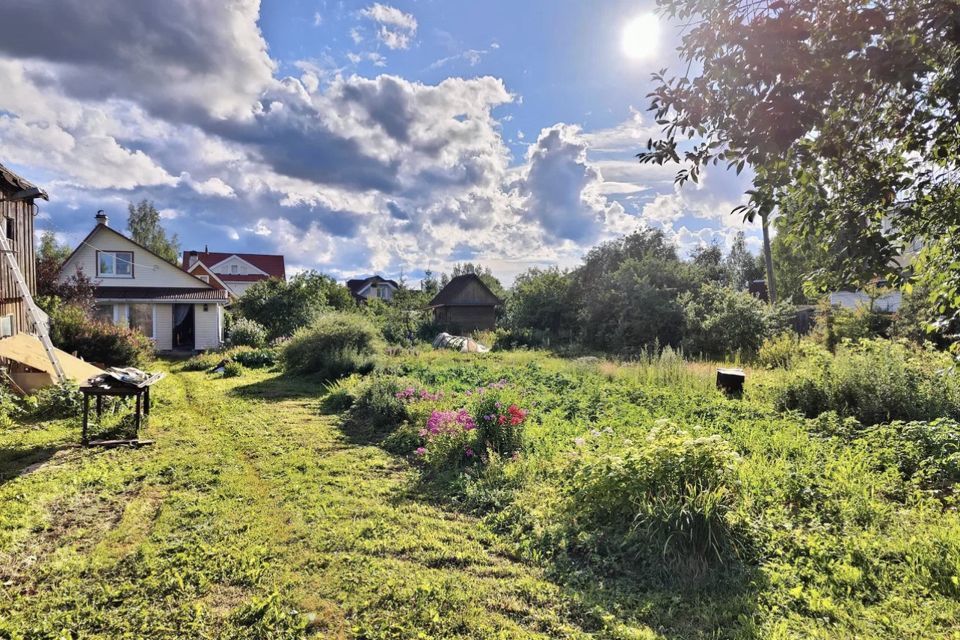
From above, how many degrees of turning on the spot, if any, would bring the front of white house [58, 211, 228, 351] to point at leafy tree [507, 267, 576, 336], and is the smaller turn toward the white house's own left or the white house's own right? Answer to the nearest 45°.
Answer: approximately 90° to the white house's own left

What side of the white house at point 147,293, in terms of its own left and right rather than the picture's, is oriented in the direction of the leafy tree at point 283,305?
left

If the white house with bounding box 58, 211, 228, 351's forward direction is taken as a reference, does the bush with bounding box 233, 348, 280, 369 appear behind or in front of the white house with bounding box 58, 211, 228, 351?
in front

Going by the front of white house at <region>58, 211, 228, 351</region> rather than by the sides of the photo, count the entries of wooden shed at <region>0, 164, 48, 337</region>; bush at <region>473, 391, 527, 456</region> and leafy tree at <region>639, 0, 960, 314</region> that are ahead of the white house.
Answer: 3

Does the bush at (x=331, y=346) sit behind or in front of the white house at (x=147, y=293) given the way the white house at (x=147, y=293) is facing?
in front

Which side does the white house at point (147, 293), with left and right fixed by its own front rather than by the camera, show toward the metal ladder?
front

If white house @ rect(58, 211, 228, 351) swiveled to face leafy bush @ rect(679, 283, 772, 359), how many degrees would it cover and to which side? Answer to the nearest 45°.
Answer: approximately 45° to its left

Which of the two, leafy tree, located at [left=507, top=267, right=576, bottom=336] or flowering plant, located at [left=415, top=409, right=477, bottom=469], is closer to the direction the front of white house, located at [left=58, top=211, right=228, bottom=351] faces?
the flowering plant

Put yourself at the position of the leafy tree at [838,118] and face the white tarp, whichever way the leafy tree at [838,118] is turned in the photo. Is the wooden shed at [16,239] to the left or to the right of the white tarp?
left

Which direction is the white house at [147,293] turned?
toward the camera

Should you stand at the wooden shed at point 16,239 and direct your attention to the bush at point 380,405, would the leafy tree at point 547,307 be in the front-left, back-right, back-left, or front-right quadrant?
front-left

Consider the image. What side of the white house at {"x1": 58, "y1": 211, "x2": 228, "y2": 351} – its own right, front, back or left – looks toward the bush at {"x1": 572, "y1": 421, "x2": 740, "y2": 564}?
front

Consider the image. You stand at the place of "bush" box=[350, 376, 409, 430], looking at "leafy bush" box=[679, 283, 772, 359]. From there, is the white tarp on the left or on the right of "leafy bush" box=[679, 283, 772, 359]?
left

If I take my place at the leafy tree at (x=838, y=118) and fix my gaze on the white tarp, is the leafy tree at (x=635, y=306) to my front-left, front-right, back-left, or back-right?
front-right
